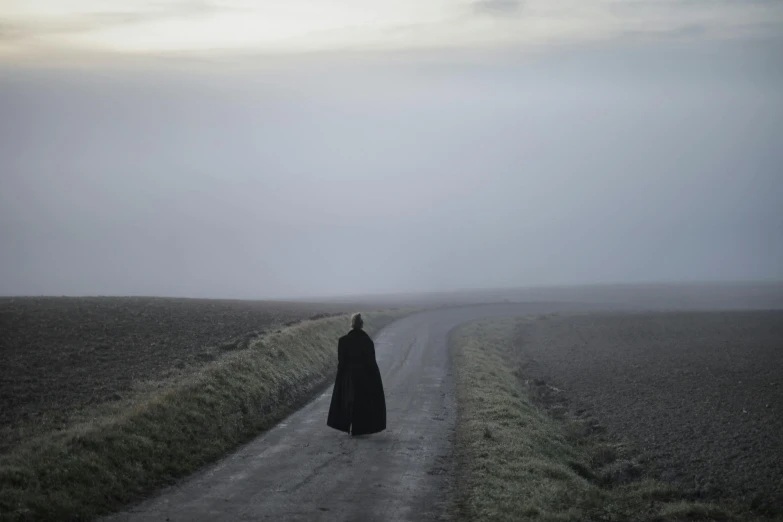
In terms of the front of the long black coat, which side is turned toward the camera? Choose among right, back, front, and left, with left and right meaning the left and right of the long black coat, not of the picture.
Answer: back
